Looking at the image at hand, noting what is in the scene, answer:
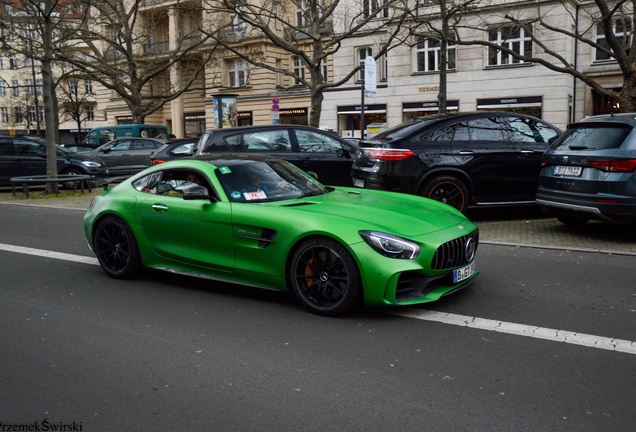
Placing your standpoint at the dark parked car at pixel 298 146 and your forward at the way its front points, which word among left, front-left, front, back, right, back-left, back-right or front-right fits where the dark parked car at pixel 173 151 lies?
back-left

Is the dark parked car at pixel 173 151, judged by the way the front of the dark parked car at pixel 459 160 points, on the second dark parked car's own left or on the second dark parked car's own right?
on the second dark parked car's own left

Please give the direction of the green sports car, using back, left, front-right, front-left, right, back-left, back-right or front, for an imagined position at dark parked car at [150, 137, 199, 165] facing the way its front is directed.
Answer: back-right

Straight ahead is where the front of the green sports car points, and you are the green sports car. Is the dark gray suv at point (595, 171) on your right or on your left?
on your left

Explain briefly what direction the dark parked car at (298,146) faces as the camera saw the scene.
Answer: facing to the right of the viewer

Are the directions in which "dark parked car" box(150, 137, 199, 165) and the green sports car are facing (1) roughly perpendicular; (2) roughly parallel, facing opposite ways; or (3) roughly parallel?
roughly perpendicular

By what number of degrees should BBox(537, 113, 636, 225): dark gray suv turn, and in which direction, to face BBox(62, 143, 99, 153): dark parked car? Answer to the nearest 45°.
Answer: approximately 90° to its left

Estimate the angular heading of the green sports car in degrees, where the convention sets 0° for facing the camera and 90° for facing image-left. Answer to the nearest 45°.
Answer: approximately 315°

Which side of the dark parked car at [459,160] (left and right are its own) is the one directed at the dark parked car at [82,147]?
left

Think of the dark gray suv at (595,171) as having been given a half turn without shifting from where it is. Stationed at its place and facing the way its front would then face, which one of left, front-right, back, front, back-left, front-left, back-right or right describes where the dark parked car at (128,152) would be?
right

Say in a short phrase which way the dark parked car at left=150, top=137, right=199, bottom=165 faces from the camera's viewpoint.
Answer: facing away from the viewer and to the right of the viewer

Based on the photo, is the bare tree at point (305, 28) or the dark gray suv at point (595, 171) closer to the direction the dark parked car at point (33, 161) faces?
the dark gray suv

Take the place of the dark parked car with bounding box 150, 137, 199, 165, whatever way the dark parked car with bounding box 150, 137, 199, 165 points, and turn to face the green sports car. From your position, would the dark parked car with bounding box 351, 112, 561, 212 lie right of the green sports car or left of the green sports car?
left
